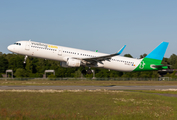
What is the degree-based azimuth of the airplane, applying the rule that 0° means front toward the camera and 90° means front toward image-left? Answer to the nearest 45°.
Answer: approximately 90°
